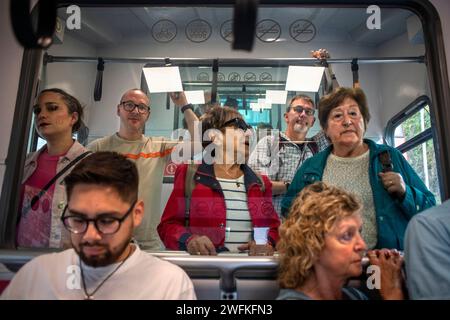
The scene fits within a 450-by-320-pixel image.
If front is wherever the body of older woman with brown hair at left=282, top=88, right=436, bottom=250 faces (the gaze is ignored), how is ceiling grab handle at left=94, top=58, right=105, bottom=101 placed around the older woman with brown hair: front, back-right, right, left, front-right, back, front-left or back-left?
right

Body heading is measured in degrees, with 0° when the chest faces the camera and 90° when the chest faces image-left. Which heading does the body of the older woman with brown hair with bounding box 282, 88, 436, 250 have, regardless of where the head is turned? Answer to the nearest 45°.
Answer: approximately 0°

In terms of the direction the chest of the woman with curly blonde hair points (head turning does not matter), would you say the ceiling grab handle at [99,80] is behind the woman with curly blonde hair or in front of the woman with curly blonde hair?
behind
